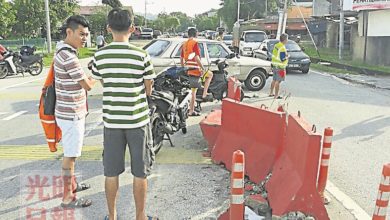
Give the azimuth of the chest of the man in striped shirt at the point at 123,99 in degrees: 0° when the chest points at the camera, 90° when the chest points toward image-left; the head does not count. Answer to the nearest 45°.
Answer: approximately 180°

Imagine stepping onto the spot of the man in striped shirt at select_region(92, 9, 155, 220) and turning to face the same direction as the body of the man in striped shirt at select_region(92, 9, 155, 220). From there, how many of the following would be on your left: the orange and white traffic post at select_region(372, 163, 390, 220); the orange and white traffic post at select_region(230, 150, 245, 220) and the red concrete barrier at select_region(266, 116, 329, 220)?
0

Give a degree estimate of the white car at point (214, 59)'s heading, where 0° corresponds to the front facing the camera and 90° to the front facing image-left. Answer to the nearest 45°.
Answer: approximately 270°

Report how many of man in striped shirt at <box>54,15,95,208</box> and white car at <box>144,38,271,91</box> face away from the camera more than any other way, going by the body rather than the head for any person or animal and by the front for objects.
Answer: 0

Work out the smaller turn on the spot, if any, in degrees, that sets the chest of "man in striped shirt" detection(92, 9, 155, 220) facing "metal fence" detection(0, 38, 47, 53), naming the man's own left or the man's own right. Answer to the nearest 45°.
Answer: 0° — they already face it

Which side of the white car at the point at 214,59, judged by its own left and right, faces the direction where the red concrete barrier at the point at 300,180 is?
right

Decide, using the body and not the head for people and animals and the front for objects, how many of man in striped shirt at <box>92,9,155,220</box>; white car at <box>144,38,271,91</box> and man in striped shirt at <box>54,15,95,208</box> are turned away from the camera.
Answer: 1

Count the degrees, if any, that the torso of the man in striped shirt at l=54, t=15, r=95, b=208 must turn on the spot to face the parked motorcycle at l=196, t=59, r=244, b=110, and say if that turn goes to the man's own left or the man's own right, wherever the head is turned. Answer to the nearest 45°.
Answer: approximately 45° to the man's own left

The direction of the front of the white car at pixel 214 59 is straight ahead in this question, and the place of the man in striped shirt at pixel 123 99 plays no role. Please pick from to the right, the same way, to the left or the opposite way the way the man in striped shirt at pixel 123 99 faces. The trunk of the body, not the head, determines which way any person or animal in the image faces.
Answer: to the left

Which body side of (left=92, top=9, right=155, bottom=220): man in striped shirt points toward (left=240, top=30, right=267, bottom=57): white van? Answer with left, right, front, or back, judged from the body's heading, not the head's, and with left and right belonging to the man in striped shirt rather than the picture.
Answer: front

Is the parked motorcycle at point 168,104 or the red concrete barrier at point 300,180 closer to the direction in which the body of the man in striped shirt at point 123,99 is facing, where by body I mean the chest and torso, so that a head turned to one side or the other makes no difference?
the parked motorcycle

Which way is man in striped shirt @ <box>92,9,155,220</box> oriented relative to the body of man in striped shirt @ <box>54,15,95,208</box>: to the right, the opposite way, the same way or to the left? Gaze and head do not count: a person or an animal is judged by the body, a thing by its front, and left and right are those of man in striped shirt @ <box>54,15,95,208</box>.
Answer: to the left

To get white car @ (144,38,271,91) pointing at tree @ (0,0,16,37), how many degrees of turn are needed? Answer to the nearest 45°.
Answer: approximately 135° to its left

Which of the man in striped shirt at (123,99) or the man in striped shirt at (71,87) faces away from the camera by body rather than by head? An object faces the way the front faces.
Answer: the man in striped shirt at (123,99)

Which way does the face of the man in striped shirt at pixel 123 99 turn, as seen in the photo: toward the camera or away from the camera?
away from the camera

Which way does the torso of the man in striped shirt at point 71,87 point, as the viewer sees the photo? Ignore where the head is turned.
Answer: to the viewer's right

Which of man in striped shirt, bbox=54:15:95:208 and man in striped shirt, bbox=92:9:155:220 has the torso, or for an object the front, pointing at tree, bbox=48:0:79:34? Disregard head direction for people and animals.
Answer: man in striped shirt, bbox=92:9:155:220

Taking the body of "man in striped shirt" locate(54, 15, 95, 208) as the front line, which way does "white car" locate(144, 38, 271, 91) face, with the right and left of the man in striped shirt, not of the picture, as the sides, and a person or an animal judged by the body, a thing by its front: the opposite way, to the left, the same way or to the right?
the same way

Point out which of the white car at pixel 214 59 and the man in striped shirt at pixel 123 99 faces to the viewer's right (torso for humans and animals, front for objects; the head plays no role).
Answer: the white car
